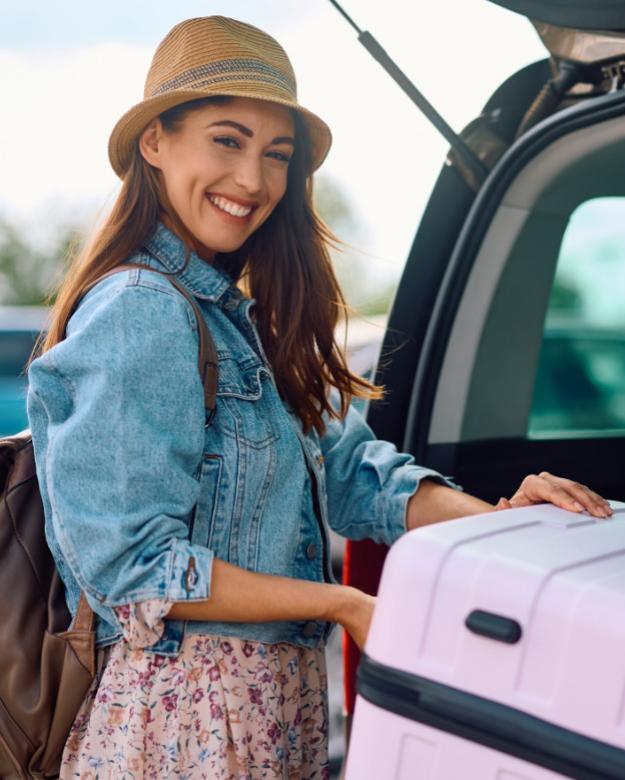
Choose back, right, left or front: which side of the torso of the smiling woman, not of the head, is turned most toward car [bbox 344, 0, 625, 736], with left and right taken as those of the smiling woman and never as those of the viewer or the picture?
front

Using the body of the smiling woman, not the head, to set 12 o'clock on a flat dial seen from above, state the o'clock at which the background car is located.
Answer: The background car is roughly at 7 o'clock from the smiling woman.

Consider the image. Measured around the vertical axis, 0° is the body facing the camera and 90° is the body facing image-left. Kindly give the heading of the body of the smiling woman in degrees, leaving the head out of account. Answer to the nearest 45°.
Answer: approximately 315°
